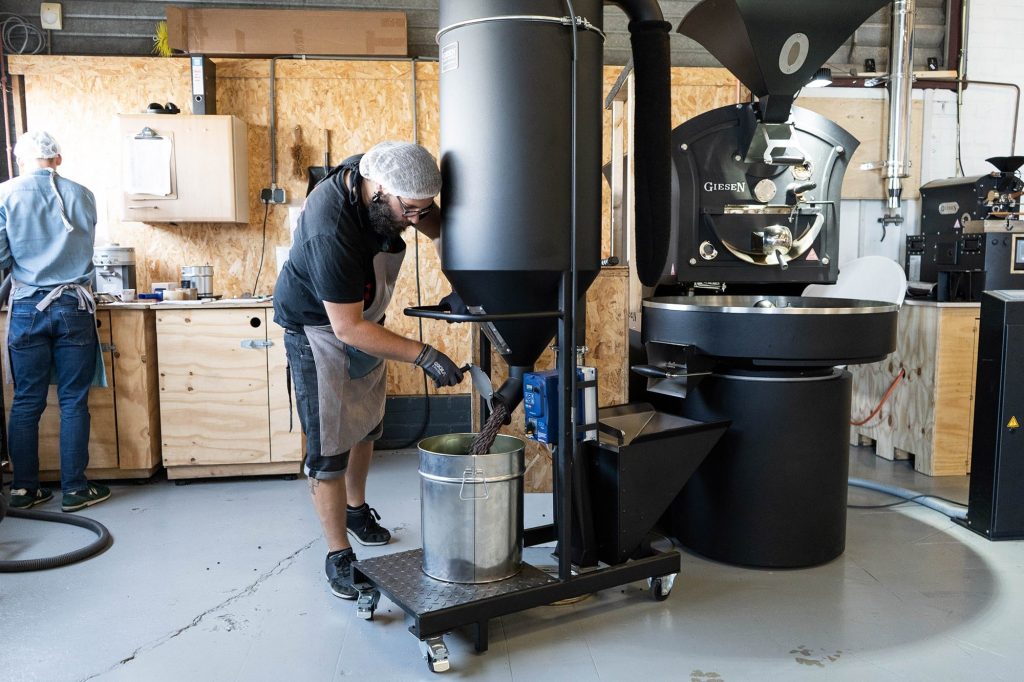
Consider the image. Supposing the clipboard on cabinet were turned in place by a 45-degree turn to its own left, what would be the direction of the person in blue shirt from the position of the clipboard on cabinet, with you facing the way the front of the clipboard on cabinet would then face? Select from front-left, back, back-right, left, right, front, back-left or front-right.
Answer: right

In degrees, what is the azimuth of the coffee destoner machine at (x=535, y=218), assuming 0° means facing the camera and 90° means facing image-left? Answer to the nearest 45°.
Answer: approximately 45°

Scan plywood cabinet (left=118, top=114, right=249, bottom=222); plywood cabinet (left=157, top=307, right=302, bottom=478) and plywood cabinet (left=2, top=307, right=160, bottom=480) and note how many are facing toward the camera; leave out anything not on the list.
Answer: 3

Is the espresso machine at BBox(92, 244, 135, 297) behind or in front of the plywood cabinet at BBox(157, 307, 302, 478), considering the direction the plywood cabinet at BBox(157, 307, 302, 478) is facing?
behind

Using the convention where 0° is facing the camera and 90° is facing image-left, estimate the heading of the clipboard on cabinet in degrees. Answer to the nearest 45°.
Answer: approximately 0°

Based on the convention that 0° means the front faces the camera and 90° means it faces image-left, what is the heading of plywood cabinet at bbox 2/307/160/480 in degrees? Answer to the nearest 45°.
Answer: approximately 0°

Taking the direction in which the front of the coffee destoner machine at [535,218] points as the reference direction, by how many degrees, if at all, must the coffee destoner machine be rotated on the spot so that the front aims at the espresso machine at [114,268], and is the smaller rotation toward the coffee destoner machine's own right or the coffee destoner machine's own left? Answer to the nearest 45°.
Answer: approximately 90° to the coffee destoner machine's own right

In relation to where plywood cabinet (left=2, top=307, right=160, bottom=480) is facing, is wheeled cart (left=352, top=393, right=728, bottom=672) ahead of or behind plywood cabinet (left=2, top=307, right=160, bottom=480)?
ahead

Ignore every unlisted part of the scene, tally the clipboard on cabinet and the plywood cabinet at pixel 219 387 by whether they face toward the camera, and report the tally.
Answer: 2
